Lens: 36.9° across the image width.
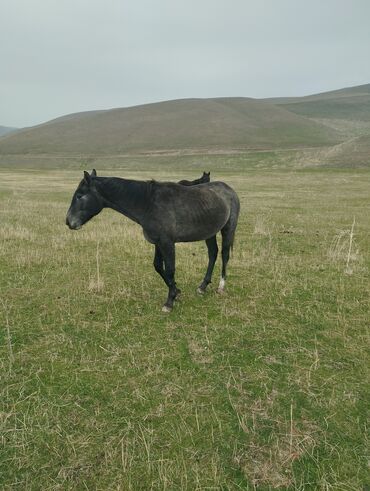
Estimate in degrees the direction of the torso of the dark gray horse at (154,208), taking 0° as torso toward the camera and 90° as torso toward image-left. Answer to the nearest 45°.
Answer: approximately 45°
